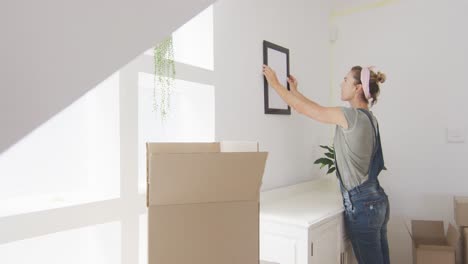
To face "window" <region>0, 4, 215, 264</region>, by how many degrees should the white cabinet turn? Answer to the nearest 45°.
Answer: approximately 90° to its right

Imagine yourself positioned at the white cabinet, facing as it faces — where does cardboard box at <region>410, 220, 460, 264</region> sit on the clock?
The cardboard box is roughly at 9 o'clock from the white cabinet.

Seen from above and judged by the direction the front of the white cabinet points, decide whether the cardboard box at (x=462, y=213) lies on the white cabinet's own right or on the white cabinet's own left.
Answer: on the white cabinet's own left

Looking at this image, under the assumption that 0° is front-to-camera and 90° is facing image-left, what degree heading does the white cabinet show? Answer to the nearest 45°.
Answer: approximately 315°

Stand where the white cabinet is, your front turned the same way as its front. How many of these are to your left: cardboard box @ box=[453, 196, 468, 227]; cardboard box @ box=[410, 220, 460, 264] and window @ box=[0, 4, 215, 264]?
2
